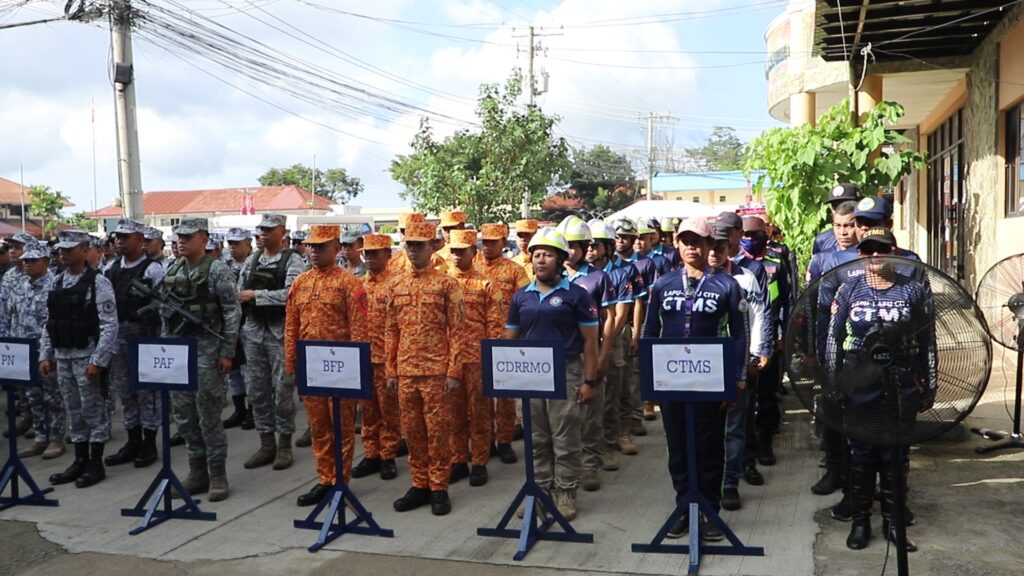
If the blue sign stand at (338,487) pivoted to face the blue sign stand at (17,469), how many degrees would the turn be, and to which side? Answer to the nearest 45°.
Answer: approximately 135° to its right

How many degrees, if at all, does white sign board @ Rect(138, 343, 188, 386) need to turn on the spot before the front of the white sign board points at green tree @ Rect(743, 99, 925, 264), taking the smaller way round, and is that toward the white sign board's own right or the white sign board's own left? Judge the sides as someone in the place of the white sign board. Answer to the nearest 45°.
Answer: approximately 90° to the white sign board's own left

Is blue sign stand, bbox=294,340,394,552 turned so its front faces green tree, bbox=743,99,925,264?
no

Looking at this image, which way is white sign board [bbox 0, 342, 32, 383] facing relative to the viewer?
toward the camera

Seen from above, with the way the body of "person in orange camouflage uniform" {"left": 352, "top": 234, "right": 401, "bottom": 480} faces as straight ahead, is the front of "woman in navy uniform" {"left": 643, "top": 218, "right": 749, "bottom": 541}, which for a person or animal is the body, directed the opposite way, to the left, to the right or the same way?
the same way

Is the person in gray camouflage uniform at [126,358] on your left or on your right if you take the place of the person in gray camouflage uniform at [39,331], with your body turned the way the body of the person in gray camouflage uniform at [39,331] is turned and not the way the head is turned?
on your left

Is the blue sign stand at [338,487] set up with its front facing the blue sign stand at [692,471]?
no

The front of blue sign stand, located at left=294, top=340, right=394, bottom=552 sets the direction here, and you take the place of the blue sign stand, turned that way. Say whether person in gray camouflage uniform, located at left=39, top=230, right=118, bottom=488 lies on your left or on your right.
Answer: on your right

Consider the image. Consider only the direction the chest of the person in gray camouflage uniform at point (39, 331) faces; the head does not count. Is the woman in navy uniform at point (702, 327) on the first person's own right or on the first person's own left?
on the first person's own left

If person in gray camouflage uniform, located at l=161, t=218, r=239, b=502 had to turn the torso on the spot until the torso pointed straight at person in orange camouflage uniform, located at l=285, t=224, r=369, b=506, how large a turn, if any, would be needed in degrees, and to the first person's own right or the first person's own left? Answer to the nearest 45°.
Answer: approximately 135° to the first person's own left

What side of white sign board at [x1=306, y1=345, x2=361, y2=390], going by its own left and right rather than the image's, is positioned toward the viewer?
front

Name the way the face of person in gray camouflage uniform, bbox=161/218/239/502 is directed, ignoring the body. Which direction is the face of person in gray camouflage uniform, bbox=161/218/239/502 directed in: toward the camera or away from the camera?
toward the camera

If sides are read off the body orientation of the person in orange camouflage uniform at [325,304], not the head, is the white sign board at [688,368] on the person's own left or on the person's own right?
on the person's own left

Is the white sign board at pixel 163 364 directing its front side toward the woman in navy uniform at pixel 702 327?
no

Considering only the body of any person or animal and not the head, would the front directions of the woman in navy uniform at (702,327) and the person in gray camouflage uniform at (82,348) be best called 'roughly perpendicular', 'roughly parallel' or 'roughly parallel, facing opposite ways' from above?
roughly parallel

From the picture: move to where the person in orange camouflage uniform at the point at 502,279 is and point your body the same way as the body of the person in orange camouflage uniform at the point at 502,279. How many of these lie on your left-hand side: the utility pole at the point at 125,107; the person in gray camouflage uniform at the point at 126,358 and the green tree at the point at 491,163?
0

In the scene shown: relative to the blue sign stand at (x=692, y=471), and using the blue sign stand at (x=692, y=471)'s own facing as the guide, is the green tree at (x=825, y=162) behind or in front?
behind

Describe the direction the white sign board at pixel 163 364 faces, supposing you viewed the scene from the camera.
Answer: facing the viewer

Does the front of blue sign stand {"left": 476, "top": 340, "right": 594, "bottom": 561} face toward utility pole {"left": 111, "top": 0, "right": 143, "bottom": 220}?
no

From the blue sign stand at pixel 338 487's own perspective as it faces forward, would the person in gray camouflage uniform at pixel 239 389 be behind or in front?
behind
